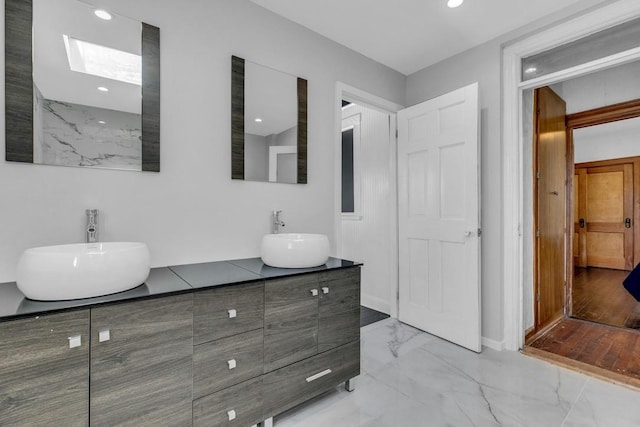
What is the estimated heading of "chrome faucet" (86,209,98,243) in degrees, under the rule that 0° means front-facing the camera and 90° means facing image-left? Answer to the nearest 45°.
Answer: approximately 0°

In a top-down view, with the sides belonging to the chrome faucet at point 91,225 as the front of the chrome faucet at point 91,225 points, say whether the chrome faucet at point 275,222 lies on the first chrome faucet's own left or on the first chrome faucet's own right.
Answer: on the first chrome faucet's own left

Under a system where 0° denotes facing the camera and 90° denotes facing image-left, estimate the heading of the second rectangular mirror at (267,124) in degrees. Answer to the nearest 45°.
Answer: approximately 315°

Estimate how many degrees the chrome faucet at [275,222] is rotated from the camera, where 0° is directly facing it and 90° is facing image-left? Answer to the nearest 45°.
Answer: approximately 315°

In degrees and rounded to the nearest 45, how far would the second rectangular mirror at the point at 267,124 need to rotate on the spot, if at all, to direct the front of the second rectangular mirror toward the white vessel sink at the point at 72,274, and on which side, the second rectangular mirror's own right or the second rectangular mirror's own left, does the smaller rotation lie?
approximately 90° to the second rectangular mirror's own right

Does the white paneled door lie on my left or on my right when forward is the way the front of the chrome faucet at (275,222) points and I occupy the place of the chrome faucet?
on my left

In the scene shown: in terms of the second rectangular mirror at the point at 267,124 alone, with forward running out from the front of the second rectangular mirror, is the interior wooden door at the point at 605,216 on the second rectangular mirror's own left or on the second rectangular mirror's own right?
on the second rectangular mirror's own left

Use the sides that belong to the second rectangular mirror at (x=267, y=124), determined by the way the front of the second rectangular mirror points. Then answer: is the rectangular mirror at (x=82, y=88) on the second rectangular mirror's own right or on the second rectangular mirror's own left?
on the second rectangular mirror's own right

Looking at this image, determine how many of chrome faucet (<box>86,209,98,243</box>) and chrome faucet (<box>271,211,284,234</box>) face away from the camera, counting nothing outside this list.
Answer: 0
